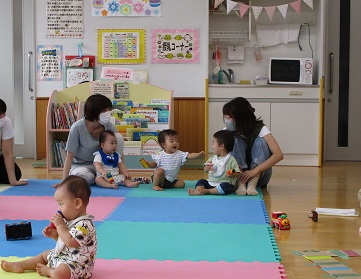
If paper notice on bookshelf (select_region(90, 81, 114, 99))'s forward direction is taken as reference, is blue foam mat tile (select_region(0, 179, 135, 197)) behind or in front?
in front

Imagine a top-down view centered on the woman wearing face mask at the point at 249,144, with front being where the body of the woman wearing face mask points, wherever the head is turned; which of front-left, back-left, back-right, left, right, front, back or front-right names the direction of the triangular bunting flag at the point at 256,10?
back-right

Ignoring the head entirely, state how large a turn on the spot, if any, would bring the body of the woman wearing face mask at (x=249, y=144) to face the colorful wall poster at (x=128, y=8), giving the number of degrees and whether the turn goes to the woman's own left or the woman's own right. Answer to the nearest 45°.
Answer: approximately 90° to the woman's own right

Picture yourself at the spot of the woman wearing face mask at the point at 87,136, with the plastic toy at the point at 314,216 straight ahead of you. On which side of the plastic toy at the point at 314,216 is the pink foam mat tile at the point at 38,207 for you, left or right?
right

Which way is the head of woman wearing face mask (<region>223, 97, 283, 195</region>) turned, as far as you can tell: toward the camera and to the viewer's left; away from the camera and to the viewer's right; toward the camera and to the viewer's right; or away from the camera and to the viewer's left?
toward the camera and to the viewer's left

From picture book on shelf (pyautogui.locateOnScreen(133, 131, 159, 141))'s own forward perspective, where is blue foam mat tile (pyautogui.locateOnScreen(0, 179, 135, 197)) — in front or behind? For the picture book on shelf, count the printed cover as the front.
in front

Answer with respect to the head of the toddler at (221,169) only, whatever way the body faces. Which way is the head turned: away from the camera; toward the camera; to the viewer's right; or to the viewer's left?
to the viewer's left

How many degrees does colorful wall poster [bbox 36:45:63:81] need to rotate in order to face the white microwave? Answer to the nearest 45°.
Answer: approximately 90° to its left

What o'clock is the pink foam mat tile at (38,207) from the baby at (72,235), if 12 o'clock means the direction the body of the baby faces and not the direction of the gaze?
The pink foam mat tile is roughly at 3 o'clock from the baby.

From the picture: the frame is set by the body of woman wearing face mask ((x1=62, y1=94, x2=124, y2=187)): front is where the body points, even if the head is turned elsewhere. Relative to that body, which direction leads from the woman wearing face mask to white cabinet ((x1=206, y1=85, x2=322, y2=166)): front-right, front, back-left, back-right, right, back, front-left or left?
left
